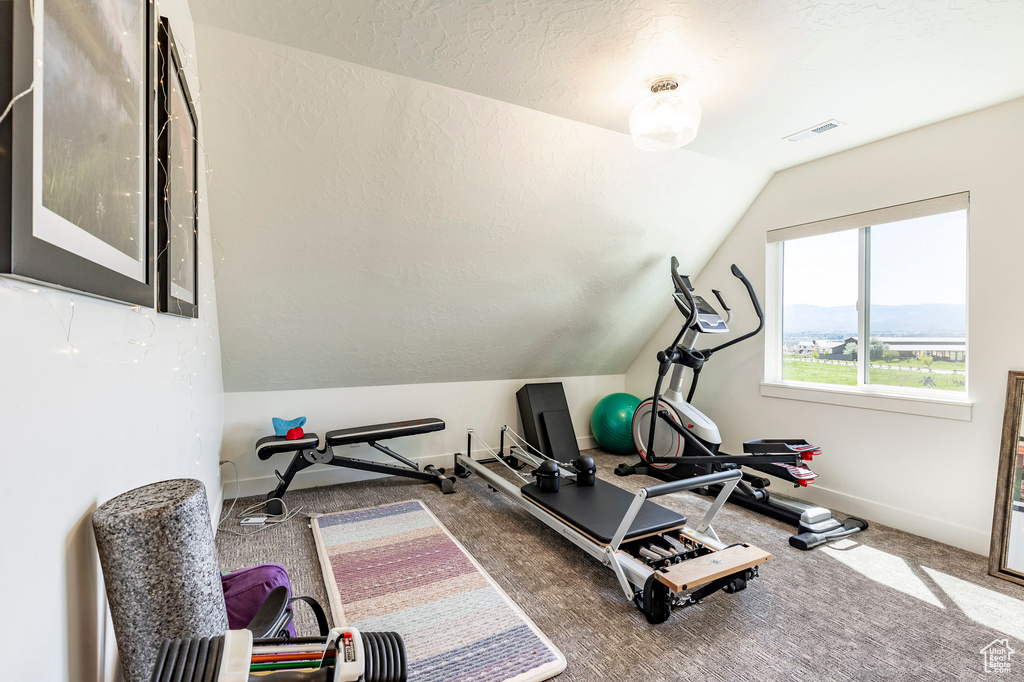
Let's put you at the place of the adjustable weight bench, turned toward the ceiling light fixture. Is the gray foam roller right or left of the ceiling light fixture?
right

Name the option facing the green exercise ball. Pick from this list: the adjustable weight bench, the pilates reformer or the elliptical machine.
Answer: the elliptical machine

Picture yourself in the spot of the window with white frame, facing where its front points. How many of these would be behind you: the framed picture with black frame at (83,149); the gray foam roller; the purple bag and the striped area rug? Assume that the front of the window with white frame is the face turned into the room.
0

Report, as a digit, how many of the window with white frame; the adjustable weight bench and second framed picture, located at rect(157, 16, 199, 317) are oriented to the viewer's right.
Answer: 1

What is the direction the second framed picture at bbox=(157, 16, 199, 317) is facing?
to the viewer's right

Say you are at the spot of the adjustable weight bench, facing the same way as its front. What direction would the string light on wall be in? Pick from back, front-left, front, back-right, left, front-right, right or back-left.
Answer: left

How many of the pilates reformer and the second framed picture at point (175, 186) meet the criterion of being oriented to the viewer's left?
0

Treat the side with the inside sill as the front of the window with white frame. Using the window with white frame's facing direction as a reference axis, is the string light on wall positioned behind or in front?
in front

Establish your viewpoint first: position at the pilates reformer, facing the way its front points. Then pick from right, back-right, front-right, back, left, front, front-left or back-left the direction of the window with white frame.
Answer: left

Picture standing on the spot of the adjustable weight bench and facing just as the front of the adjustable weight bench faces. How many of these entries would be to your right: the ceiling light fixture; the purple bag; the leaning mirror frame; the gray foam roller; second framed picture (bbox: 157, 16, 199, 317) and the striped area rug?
0

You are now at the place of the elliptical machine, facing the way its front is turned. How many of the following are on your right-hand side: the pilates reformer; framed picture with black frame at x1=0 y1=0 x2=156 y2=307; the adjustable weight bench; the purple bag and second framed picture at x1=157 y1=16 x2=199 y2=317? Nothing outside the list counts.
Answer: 0

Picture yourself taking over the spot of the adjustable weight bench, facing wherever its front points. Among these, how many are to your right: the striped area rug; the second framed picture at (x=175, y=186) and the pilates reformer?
0

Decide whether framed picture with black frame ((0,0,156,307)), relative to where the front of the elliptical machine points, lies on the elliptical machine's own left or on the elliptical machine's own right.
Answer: on the elliptical machine's own left

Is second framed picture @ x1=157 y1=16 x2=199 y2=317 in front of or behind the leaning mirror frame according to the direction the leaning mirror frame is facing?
in front

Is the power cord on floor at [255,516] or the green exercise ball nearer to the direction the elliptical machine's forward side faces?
the green exercise ball

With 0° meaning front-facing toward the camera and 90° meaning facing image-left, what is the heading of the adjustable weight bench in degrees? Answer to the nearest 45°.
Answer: approximately 90°

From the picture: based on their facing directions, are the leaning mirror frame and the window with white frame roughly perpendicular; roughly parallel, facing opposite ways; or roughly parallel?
roughly parallel

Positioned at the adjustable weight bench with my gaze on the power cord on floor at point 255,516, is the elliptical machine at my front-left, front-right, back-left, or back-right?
back-left
